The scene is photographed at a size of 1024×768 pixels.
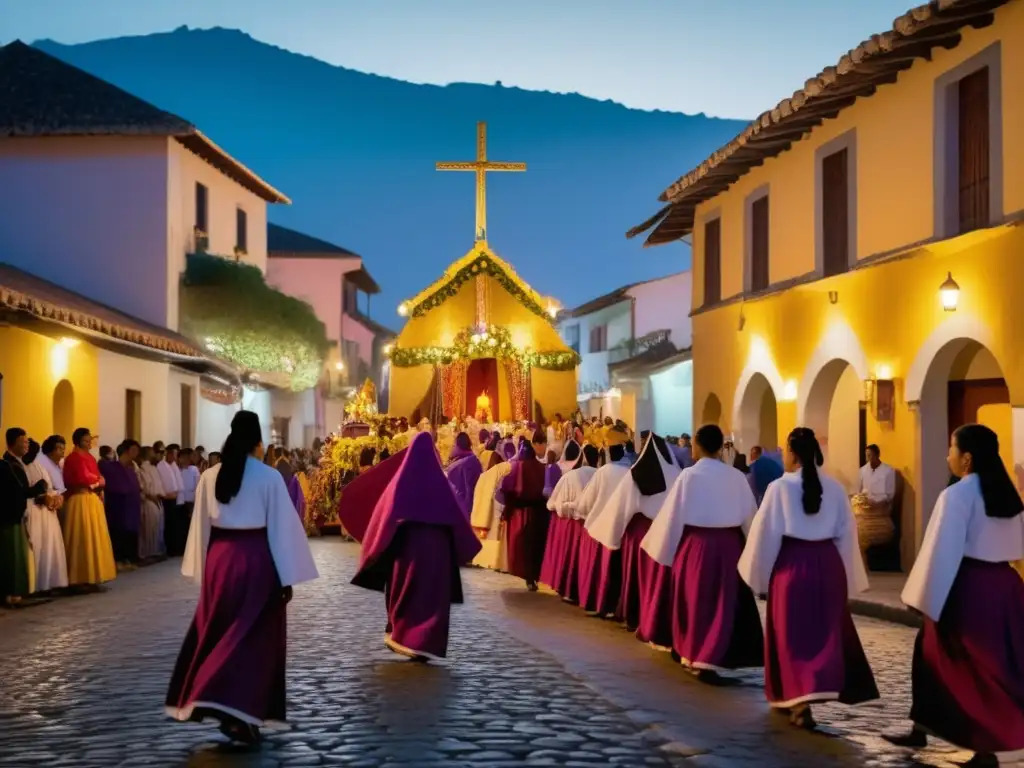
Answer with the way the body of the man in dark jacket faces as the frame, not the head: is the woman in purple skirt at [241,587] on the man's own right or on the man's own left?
on the man's own right

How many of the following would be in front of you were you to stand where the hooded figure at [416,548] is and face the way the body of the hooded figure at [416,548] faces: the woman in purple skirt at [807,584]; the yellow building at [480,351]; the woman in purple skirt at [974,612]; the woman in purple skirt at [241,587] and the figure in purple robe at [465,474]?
2

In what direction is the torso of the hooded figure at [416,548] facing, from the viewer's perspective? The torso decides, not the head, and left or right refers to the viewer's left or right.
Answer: facing away from the viewer

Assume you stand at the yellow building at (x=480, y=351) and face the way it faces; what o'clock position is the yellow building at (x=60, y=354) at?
the yellow building at (x=60, y=354) is roughly at 1 o'clock from the yellow building at (x=480, y=351).

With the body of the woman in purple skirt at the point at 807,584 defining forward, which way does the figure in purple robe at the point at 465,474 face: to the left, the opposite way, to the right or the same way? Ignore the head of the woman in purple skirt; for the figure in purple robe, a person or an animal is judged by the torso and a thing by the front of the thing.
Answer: the same way

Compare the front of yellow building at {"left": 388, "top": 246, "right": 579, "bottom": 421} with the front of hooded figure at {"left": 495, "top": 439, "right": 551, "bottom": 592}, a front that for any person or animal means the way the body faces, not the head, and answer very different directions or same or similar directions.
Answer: very different directions

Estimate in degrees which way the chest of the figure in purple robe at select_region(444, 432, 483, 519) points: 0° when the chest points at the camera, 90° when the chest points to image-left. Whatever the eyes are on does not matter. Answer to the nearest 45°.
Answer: approximately 180°

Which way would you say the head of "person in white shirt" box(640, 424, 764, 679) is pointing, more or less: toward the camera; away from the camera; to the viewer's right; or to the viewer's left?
away from the camera

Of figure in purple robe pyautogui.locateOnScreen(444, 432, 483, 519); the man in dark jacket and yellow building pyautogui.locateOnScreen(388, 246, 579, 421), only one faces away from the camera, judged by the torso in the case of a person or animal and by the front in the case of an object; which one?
the figure in purple robe

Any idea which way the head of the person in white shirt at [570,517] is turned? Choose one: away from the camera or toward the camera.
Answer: away from the camera

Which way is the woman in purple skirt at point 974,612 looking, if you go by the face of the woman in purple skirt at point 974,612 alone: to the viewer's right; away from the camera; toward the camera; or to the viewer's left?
to the viewer's left

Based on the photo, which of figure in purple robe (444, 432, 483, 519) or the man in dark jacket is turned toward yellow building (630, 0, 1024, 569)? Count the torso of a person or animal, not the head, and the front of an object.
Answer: the man in dark jacket

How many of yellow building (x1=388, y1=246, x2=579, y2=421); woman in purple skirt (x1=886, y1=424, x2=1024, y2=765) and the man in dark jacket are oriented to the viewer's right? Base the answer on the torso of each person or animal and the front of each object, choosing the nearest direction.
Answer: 1

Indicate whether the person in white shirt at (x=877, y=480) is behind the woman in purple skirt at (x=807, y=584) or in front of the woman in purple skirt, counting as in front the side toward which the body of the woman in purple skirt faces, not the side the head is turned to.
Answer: in front

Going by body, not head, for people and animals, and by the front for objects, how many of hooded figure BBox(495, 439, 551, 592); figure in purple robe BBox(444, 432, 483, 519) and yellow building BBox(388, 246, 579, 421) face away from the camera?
2

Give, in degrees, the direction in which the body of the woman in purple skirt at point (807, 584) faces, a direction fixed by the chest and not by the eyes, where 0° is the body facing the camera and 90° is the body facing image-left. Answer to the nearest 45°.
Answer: approximately 180°

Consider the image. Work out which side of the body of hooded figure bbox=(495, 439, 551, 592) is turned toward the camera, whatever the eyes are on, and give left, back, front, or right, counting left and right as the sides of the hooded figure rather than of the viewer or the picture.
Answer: back

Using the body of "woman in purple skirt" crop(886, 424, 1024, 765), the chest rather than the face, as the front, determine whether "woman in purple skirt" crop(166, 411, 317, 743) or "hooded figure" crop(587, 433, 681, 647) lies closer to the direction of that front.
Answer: the hooded figure

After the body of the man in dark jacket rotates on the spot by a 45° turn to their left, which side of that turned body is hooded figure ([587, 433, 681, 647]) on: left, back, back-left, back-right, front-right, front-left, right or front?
right
